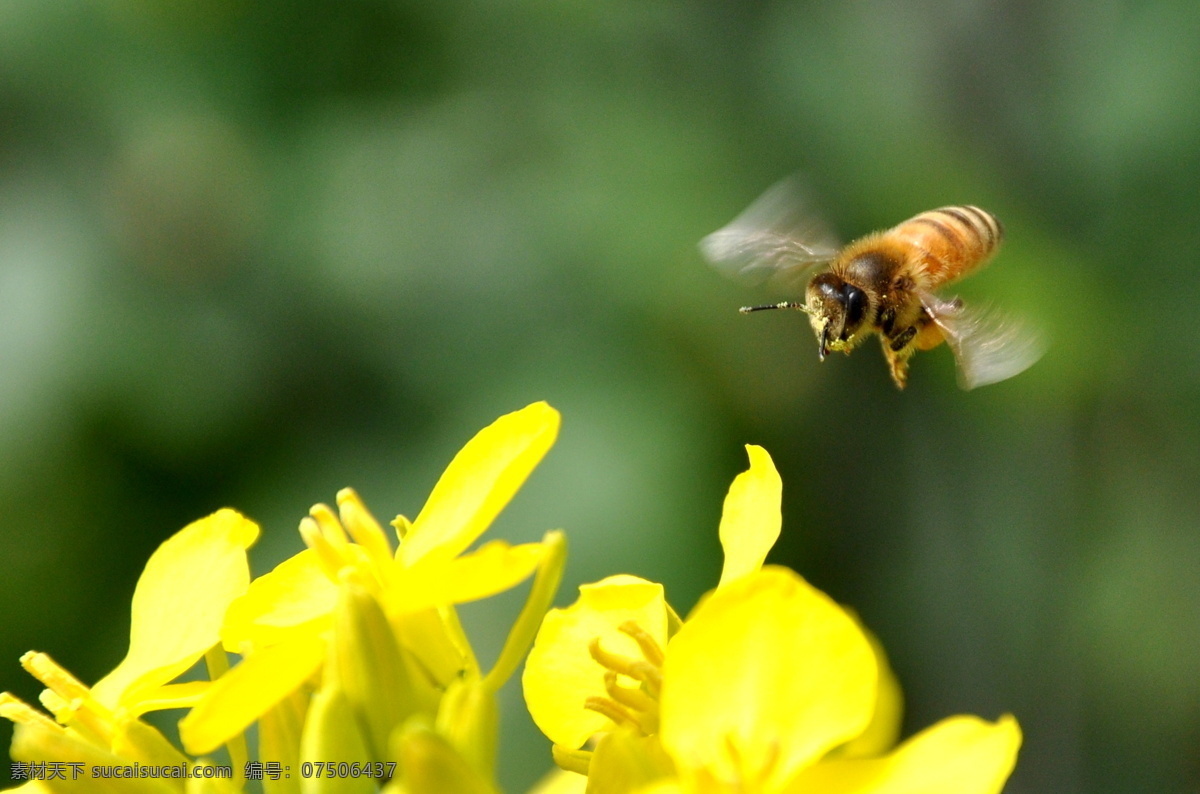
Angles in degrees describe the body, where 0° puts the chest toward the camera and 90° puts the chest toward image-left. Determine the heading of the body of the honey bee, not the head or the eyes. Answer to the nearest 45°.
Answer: approximately 45°

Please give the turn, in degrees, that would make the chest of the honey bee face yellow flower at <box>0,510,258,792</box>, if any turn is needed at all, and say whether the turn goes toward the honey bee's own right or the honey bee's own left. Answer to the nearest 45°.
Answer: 0° — it already faces it
